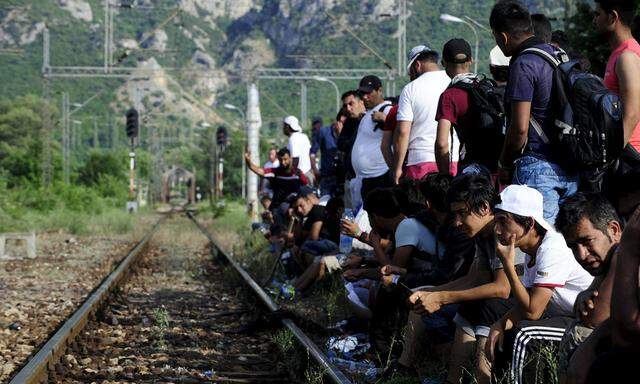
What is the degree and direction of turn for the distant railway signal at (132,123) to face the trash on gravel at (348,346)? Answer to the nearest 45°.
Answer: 0° — it already faces it

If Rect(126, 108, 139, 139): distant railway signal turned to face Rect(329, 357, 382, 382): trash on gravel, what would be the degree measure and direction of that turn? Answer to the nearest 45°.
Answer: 0° — it already faces it

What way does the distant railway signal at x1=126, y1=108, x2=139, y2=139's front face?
toward the camera

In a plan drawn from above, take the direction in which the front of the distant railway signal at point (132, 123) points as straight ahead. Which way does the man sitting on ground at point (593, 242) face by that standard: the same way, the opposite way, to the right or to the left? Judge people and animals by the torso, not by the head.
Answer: to the right

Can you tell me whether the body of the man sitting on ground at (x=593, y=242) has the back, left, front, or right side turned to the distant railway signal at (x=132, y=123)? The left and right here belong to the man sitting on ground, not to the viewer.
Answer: right

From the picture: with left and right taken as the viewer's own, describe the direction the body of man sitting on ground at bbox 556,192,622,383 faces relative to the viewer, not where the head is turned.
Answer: facing the viewer and to the left of the viewer

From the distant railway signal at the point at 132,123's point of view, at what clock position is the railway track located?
The railway track is roughly at 12 o'clock from the distant railway signal.

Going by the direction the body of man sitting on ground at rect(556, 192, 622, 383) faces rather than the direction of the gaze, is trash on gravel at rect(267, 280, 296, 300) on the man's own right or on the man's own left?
on the man's own right

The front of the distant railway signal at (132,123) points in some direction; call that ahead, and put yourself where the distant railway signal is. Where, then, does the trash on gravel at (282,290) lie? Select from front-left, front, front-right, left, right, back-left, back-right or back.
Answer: front

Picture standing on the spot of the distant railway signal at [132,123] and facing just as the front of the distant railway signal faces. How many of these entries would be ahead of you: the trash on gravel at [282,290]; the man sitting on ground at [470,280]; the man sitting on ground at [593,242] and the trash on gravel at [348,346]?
4

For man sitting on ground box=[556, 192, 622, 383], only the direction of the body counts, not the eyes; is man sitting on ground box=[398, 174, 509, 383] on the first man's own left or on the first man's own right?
on the first man's own right

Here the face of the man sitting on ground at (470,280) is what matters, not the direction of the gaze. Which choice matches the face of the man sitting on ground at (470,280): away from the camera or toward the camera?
toward the camera

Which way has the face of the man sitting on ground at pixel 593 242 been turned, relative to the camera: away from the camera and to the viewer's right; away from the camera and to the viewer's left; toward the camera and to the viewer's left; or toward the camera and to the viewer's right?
toward the camera and to the viewer's left

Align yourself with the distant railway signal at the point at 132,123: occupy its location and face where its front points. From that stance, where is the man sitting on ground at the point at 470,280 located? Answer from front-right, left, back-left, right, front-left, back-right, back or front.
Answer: front

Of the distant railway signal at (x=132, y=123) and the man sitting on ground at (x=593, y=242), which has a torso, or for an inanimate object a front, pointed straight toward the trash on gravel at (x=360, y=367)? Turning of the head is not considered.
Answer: the distant railway signal
